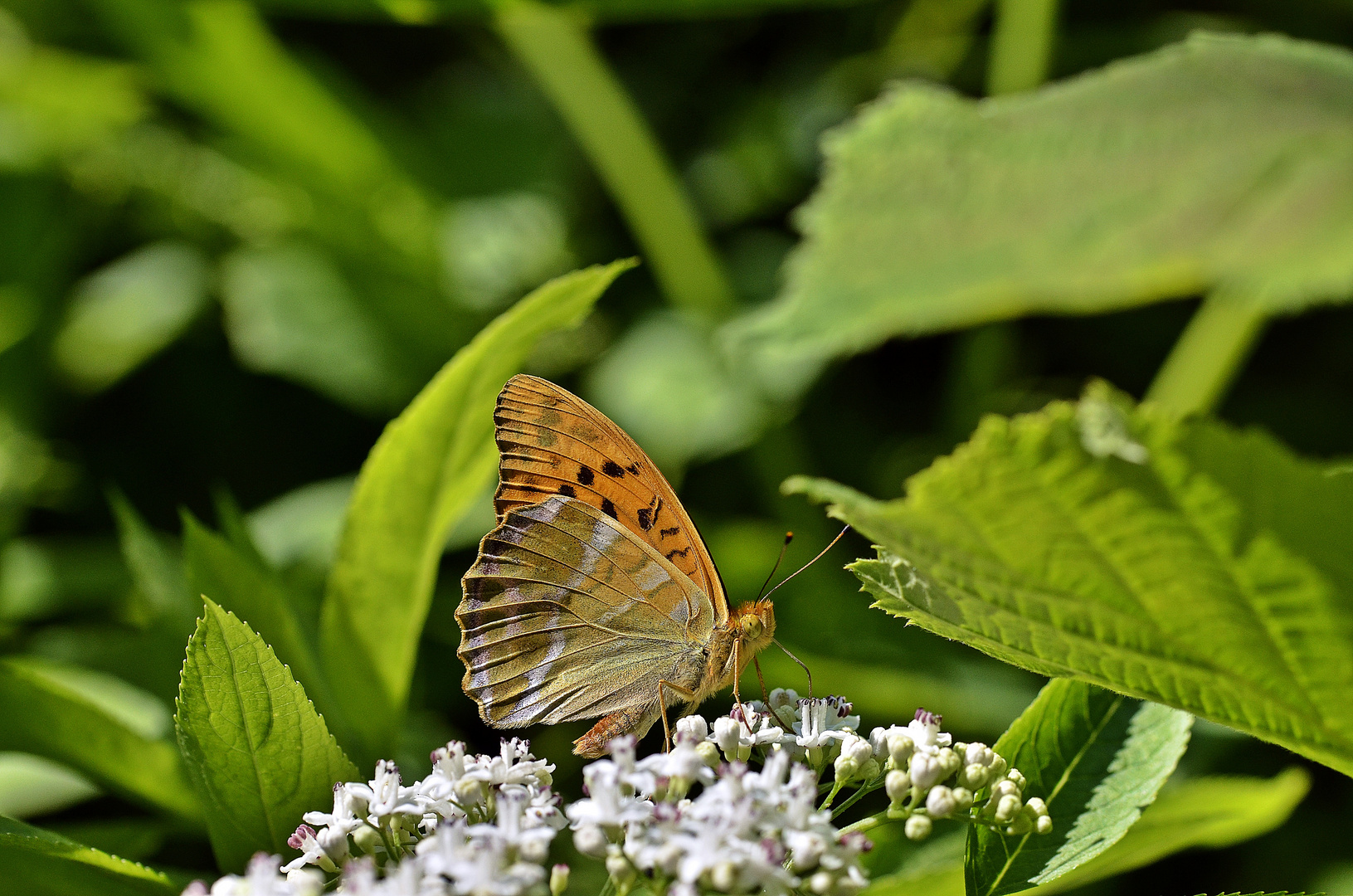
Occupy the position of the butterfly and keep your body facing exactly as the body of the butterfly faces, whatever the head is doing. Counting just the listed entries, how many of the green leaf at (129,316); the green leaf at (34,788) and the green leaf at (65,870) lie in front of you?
0

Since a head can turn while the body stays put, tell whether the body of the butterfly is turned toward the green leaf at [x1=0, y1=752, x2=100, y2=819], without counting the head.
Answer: no

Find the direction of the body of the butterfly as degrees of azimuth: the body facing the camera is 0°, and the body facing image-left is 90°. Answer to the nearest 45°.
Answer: approximately 270°

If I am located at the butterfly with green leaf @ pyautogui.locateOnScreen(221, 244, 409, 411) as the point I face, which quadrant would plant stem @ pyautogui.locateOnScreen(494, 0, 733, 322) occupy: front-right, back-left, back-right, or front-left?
front-right

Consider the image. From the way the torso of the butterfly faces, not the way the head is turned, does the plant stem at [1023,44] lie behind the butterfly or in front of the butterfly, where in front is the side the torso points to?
in front

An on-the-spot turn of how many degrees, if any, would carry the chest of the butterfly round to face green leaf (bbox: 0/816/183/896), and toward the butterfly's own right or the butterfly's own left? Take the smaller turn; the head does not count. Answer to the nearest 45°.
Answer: approximately 135° to the butterfly's own right
